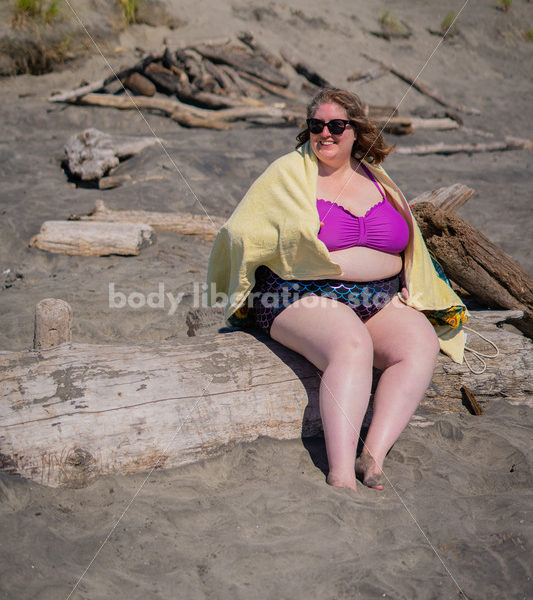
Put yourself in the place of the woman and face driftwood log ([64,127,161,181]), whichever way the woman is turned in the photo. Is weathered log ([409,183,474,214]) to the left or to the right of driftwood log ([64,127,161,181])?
right

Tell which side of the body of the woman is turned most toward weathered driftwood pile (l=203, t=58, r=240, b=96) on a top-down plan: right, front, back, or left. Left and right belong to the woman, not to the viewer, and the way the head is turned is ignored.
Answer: back

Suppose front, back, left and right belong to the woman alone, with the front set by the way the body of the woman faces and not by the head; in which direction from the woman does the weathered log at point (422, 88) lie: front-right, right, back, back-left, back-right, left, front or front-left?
back

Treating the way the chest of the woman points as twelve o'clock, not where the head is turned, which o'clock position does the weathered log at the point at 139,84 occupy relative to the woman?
The weathered log is roughly at 5 o'clock from the woman.

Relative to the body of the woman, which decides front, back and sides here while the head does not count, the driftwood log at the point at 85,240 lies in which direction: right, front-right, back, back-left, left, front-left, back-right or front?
back-right

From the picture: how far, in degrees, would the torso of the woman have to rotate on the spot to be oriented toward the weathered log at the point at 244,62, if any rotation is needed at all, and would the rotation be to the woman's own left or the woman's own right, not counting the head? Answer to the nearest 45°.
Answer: approximately 180°

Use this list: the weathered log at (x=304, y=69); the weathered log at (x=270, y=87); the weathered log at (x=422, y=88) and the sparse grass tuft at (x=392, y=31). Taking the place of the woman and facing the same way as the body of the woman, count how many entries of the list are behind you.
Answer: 4

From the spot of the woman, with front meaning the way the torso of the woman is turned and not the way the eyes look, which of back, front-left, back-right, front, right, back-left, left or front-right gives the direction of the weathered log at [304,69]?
back

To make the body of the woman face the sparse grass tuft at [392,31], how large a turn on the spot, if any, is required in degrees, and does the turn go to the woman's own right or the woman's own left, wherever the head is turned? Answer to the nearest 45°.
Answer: approximately 180°

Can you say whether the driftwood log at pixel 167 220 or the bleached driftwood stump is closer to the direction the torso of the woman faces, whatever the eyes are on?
the bleached driftwood stump

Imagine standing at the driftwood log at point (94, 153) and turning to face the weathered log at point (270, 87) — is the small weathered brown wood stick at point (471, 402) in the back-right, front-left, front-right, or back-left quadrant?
back-right

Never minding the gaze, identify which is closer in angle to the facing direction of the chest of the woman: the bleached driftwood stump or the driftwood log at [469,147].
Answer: the bleached driftwood stump

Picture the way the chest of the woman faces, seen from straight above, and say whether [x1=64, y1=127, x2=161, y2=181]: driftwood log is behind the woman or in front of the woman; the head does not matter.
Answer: behind

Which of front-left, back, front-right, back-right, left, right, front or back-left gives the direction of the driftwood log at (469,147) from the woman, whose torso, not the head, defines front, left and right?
back

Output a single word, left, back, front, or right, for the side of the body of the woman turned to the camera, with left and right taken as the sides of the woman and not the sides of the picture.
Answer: front

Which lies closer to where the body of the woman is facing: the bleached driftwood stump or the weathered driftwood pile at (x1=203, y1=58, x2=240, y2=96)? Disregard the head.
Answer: the bleached driftwood stump

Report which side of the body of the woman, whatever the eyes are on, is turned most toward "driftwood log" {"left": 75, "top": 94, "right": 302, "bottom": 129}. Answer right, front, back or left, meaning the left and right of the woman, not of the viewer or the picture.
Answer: back
